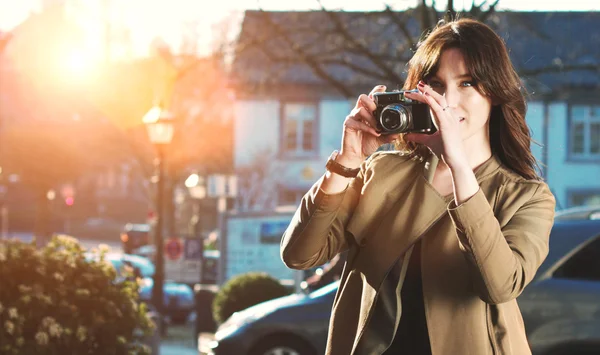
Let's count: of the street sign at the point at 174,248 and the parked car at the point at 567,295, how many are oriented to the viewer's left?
1

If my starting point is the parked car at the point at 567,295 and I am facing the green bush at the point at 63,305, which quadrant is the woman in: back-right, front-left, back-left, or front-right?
front-left

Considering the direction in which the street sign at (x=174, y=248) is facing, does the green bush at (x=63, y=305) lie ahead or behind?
ahead

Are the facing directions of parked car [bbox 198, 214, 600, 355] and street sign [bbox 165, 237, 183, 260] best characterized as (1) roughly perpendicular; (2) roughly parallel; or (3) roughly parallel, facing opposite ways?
roughly perpendicular

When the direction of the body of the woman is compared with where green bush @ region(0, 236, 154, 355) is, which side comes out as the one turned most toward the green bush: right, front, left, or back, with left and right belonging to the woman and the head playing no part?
right

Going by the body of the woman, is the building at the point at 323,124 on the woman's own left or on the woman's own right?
on the woman's own right

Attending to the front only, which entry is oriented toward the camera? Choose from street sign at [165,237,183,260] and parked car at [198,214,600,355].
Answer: the street sign

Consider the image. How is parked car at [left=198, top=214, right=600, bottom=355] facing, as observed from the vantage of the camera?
facing to the left of the viewer

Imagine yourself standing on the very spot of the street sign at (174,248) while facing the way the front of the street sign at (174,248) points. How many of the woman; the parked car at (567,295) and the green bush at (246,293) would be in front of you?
3

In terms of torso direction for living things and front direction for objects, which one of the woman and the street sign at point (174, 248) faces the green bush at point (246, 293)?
the street sign

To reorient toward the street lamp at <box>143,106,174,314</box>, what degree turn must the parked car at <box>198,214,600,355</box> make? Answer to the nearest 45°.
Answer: approximately 45° to its right

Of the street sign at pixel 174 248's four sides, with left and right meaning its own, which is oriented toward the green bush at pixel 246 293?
front

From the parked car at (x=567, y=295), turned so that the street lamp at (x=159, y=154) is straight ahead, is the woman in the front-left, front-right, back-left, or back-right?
back-left

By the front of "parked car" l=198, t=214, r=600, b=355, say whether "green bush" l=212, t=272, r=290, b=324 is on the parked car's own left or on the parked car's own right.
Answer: on the parked car's own right

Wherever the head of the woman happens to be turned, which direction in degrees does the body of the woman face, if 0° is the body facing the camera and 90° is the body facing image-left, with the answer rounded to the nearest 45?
approximately 45°

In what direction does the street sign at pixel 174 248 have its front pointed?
toward the camera
